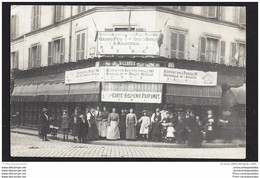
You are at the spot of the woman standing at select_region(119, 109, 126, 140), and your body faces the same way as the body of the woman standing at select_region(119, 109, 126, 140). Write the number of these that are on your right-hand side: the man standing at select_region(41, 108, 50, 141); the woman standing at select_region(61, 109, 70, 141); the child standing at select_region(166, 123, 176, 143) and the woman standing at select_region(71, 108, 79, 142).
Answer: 3

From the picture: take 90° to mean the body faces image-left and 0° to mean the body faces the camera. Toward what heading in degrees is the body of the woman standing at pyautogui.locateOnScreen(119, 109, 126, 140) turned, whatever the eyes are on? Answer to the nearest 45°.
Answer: approximately 0°
